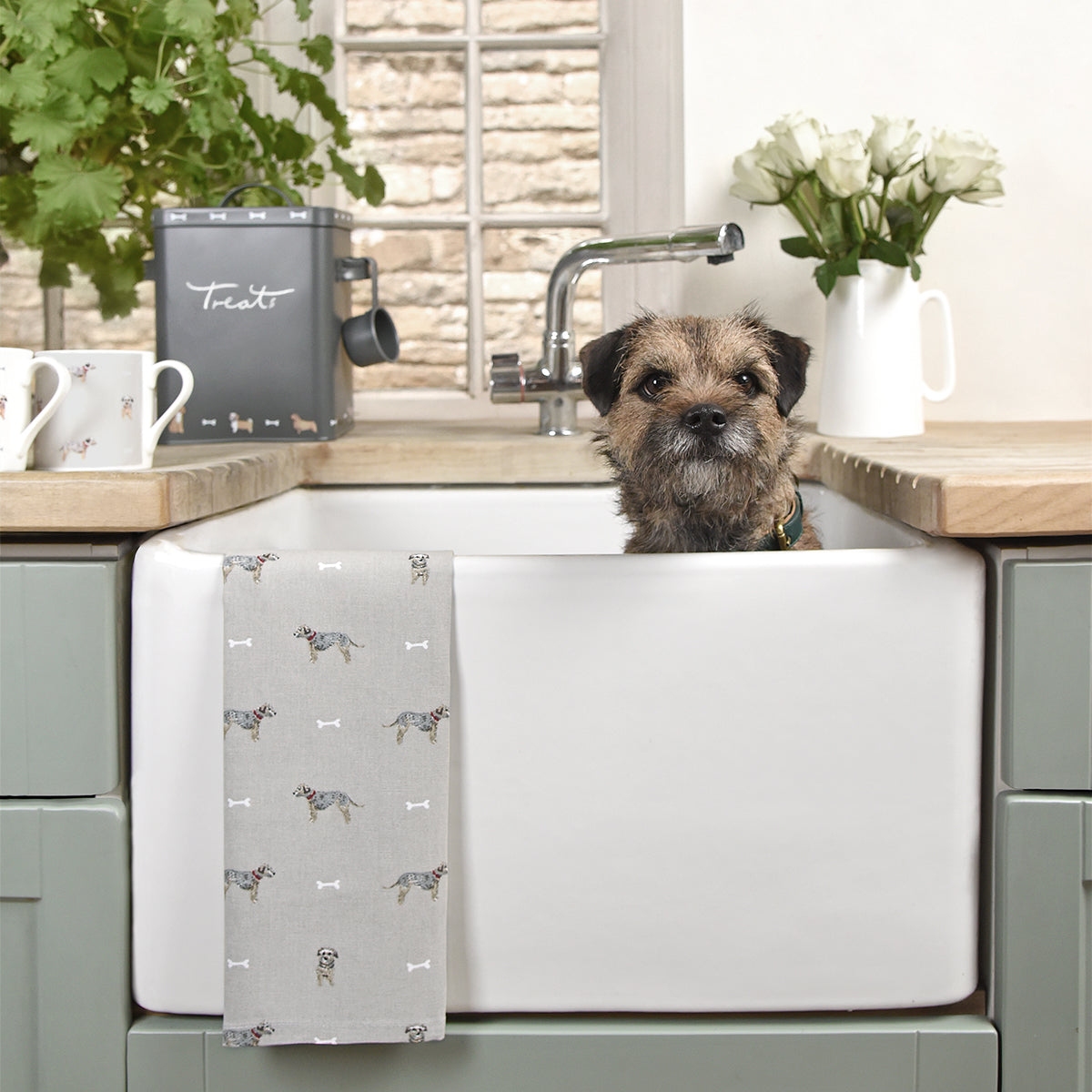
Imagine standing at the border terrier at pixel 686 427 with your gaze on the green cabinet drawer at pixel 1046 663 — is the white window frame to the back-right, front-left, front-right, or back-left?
back-left

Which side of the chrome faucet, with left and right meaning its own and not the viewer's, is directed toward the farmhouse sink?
right

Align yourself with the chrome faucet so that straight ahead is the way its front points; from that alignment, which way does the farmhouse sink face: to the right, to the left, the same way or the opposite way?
to the right

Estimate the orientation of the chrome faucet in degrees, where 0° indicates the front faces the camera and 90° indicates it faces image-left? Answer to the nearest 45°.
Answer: approximately 270°

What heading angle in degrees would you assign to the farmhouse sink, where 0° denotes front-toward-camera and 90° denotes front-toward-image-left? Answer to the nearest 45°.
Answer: approximately 0°
